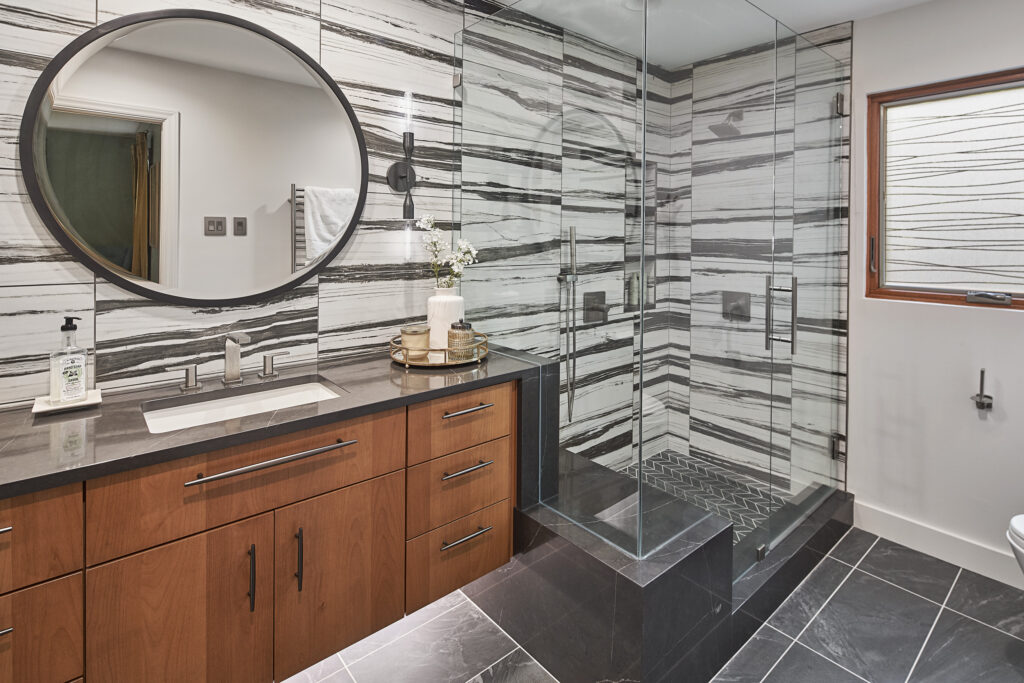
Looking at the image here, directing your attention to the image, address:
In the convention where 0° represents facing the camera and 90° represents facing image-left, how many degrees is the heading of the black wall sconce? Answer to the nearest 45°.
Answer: approximately 315°

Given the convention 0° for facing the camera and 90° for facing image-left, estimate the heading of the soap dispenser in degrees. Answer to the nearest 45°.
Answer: approximately 315°

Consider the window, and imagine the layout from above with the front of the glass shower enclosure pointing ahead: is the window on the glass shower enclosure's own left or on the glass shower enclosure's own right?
on the glass shower enclosure's own left

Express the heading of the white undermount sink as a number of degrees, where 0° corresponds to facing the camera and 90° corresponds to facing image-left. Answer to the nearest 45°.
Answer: approximately 315°
